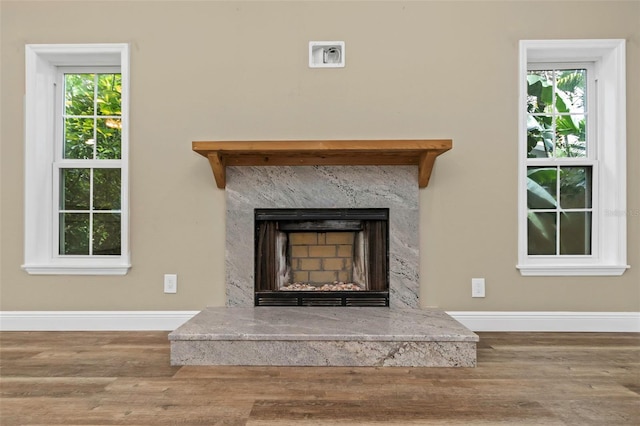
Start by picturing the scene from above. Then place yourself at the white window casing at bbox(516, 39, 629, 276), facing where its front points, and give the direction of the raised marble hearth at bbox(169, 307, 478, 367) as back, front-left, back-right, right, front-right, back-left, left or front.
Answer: front-right

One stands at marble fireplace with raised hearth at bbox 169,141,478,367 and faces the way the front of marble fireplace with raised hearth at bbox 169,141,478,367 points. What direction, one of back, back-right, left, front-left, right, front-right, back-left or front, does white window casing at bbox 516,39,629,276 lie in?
left

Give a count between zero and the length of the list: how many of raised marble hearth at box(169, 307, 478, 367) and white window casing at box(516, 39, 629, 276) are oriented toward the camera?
2

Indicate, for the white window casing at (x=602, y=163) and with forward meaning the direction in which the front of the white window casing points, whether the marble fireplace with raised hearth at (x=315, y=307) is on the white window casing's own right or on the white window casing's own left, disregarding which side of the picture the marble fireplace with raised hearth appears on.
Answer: on the white window casing's own right

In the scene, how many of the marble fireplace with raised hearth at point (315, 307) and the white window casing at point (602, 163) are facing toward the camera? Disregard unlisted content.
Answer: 2

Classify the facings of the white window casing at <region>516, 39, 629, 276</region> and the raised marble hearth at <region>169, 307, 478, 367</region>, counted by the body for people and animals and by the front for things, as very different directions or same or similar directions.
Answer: same or similar directions

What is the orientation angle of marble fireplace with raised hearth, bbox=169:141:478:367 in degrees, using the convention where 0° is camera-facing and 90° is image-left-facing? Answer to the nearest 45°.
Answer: approximately 0°

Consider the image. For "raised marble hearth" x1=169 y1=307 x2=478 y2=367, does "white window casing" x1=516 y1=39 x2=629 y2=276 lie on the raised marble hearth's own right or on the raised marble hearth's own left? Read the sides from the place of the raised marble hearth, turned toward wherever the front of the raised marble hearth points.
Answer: on the raised marble hearth's own left

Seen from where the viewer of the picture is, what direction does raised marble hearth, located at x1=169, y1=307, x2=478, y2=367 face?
facing the viewer

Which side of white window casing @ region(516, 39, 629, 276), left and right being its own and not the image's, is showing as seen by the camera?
front
